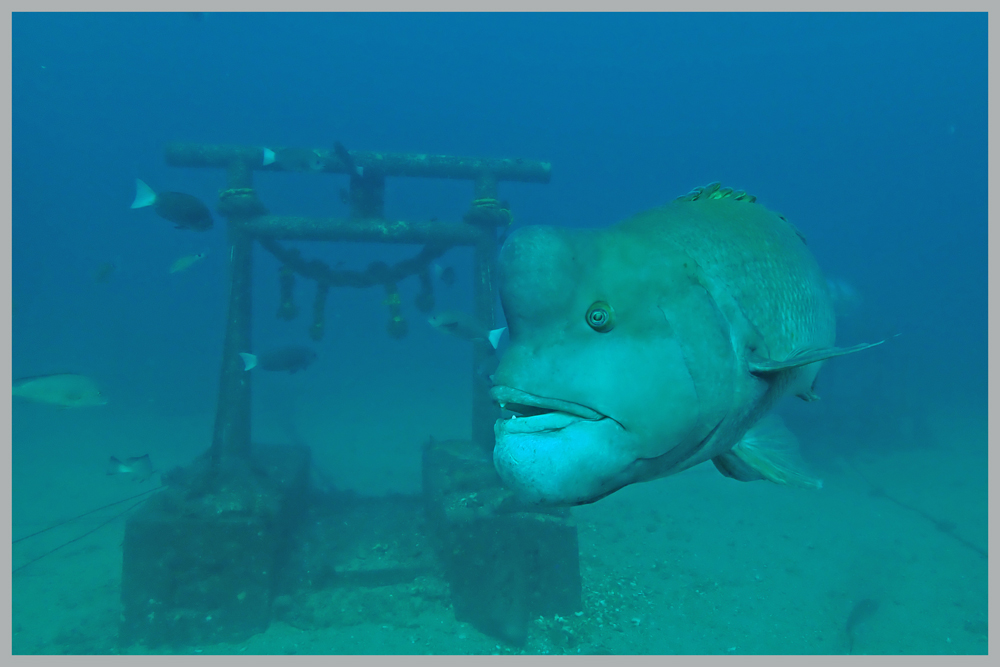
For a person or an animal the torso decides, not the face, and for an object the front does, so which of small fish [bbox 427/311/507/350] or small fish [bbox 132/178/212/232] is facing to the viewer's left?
small fish [bbox 427/311/507/350]

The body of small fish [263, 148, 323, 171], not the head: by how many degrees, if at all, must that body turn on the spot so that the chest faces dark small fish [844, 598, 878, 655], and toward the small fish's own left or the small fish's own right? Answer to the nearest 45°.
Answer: approximately 45° to the small fish's own right

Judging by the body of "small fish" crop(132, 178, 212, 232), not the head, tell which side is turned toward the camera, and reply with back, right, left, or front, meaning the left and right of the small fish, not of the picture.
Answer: right

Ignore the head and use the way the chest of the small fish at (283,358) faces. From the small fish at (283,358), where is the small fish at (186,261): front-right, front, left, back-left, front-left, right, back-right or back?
back-left

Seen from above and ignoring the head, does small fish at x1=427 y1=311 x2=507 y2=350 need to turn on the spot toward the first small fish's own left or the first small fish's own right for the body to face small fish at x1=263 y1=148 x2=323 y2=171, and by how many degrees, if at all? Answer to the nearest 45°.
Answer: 0° — it already faces it

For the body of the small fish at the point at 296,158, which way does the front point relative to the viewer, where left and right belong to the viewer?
facing to the right of the viewer

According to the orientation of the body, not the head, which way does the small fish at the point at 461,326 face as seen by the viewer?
to the viewer's left
